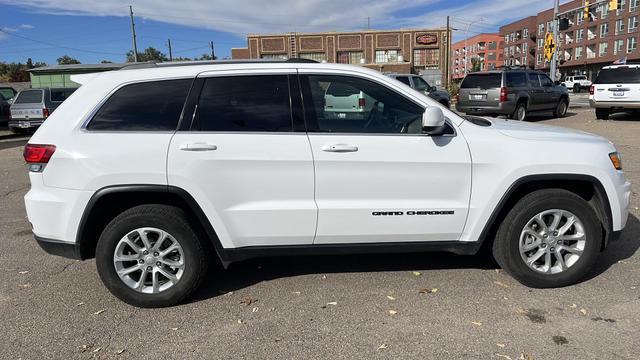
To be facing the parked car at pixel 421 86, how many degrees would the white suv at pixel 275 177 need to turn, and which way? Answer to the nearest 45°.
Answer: approximately 90° to its left

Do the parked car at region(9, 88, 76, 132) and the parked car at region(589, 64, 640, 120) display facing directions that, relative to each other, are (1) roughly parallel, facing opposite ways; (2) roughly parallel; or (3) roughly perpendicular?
roughly parallel

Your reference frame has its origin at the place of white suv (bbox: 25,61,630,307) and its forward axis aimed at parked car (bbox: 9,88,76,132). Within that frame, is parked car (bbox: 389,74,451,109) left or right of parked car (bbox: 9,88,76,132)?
right

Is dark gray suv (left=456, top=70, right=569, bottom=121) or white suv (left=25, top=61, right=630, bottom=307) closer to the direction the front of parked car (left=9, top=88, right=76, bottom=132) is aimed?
the dark gray suv

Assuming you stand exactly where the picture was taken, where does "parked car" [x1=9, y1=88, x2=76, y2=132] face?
facing away from the viewer and to the right of the viewer

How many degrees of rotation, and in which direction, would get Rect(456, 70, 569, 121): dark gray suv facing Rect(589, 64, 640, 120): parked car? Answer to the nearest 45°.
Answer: approximately 45° to its right

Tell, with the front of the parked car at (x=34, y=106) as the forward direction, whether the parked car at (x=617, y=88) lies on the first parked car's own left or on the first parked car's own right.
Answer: on the first parked car's own right

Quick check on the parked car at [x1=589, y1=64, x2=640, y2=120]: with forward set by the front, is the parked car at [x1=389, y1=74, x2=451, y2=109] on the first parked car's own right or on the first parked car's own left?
on the first parked car's own left

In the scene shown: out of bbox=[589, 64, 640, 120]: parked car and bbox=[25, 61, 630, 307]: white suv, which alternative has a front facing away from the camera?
the parked car

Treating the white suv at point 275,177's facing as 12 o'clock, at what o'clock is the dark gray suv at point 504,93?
The dark gray suv is roughly at 10 o'clock from the white suv.

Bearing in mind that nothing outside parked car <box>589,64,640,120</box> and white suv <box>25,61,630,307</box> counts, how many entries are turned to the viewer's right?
1

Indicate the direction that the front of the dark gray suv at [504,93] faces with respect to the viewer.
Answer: facing away from the viewer and to the right of the viewer

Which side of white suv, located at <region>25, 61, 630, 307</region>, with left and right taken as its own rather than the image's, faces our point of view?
right

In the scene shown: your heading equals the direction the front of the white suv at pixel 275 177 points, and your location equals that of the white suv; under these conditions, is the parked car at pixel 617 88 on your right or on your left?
on your left

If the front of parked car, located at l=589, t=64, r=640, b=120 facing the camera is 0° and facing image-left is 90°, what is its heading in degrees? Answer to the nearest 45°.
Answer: approximately 180°

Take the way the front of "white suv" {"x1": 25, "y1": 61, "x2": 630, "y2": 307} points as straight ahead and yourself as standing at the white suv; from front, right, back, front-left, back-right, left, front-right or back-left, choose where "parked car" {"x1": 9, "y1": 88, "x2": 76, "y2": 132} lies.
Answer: back-left

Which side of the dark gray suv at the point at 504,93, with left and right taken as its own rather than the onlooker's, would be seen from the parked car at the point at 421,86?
left
